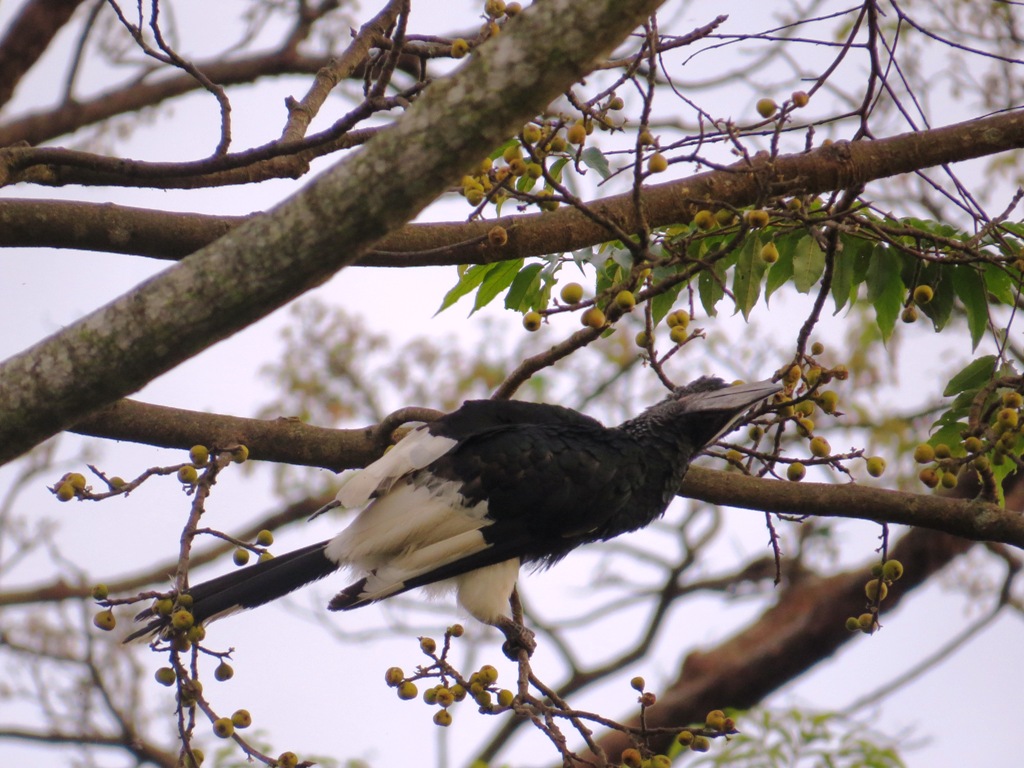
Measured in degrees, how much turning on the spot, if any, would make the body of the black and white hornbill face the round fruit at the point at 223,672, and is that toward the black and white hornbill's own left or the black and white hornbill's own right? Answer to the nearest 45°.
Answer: approximately 135° to the black and white hornbill's own right

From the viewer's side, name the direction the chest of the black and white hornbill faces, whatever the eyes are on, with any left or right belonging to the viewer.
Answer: facing to the right of the viewer

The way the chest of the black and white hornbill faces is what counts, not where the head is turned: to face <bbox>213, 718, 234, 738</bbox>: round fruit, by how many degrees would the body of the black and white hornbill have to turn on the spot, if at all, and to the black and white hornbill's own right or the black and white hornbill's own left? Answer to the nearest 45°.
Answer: approximately 135° to the black and white hornbill's own right

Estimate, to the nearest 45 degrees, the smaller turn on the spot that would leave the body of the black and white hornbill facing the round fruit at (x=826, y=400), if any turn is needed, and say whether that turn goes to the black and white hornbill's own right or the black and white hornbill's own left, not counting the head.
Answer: approximately 45° to the black and white hornbill's own right

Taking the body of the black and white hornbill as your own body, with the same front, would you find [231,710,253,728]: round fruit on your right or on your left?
on your right

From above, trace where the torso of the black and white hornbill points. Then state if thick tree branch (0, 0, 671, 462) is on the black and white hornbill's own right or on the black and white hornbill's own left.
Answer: on the black and white hornbill's own right
